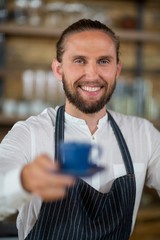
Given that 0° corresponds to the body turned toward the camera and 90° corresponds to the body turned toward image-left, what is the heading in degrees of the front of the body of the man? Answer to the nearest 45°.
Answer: approximately 0°

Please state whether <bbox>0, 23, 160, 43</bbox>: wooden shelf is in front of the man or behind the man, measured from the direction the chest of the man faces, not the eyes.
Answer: behind

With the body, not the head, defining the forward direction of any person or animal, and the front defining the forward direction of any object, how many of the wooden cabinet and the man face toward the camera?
2

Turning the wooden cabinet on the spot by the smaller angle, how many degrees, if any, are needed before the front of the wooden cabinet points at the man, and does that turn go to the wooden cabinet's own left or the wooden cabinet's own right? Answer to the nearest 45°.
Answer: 0° — it already faces them

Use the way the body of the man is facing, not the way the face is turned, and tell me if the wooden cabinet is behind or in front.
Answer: behind

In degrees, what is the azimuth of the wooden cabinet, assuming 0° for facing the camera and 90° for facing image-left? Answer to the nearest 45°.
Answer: approximately 0°
